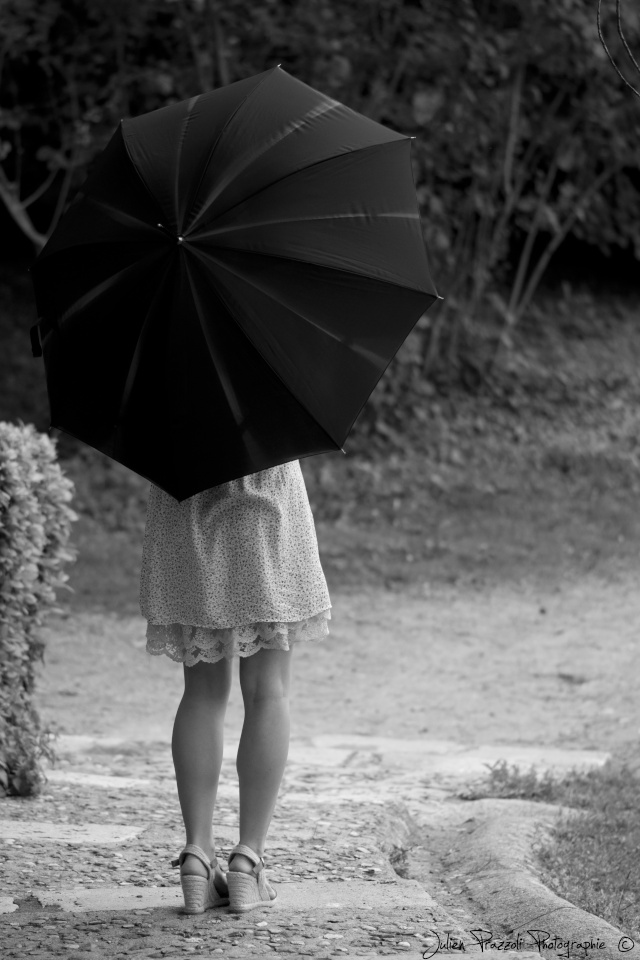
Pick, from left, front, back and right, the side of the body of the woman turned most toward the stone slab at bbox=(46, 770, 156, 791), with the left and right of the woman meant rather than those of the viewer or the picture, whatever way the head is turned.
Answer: front

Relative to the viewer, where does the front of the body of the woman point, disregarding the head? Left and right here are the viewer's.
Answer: facing away from the viewer

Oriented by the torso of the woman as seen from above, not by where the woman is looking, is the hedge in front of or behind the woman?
in front
